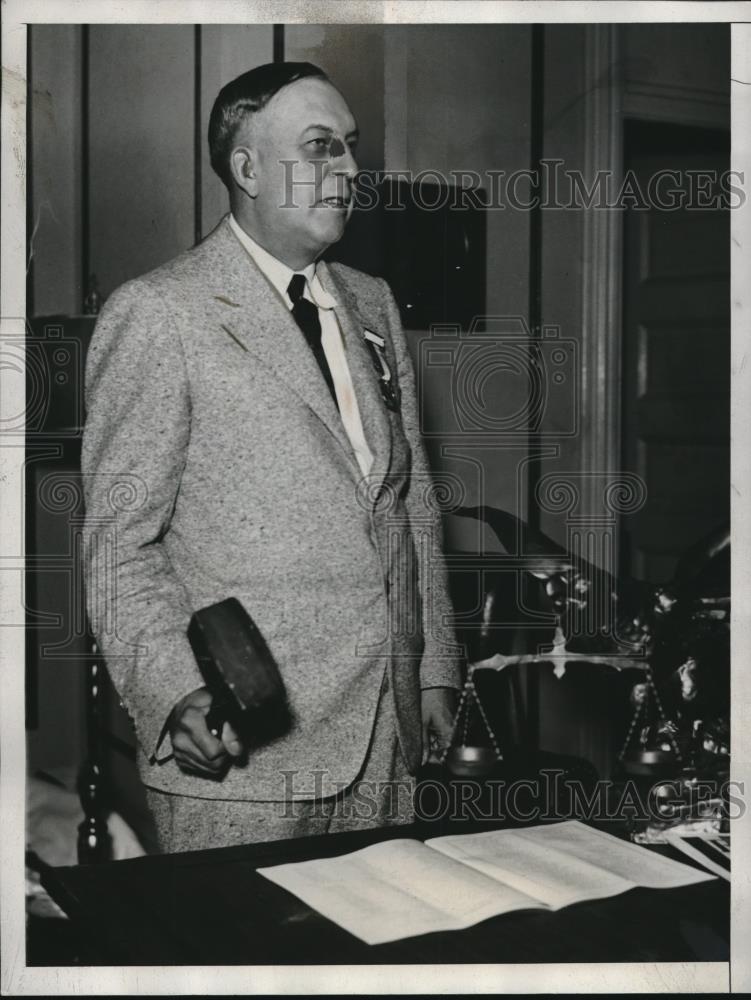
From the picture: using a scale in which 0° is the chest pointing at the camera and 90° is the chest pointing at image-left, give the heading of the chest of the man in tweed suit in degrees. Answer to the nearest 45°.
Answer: approximately 315°
